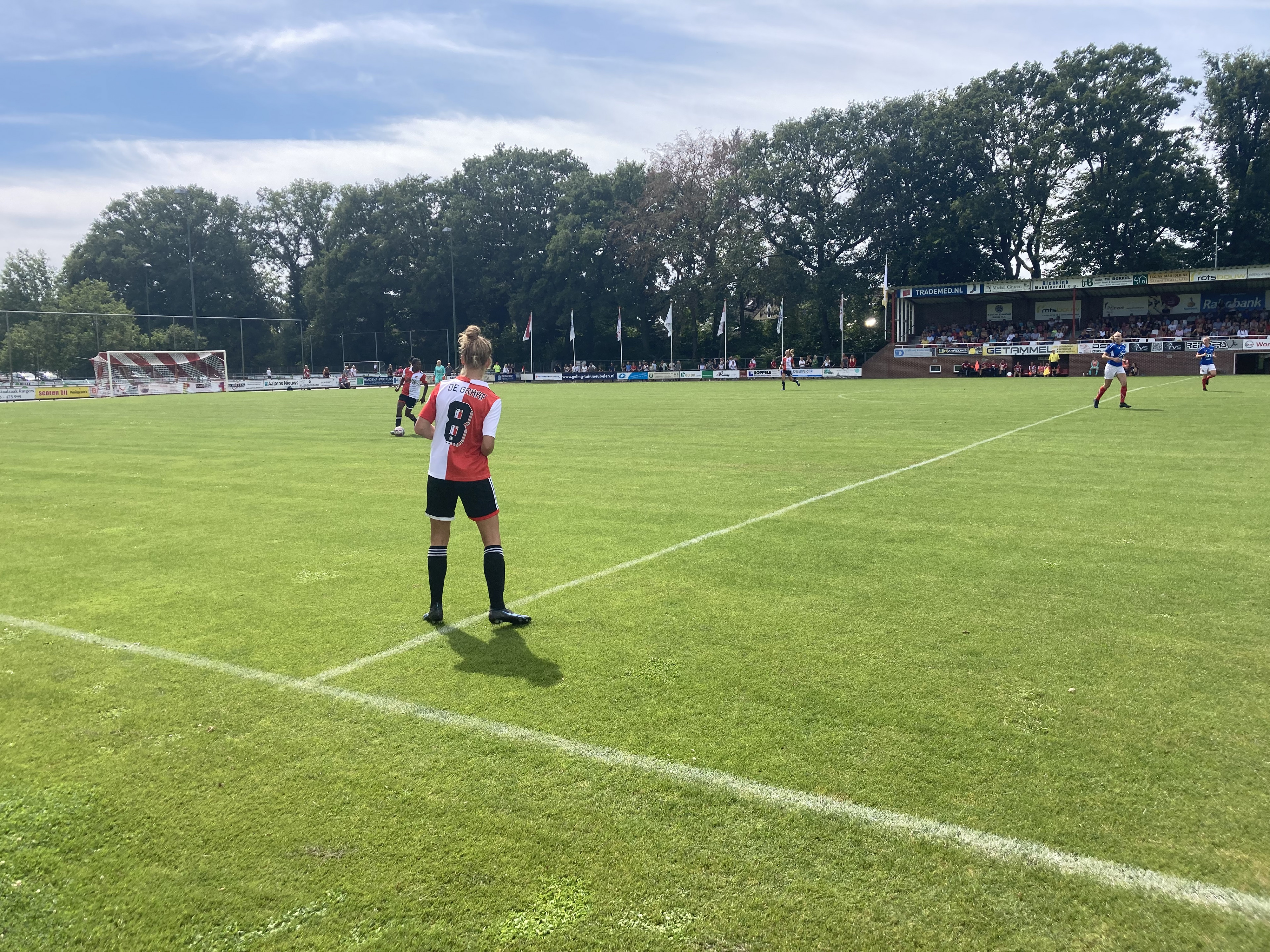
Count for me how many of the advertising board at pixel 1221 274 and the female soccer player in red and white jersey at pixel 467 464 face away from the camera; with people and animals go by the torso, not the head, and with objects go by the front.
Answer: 1

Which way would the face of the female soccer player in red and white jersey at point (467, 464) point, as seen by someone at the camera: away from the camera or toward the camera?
away from the camera

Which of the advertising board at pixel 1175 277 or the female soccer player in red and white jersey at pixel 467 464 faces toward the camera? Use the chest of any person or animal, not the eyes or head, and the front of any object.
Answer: the advertising board

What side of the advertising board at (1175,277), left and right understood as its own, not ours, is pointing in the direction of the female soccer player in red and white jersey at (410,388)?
front

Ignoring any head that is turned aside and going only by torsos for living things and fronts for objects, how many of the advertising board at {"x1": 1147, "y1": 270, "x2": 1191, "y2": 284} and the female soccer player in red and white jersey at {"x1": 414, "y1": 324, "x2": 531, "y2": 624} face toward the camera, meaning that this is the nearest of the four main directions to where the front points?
1

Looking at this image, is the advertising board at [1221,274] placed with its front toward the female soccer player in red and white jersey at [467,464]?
yes

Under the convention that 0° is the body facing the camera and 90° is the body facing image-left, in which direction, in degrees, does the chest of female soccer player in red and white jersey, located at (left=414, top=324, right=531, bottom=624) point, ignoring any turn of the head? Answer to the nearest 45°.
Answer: approximately 180°

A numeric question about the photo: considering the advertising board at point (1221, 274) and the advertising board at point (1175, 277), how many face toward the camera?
2

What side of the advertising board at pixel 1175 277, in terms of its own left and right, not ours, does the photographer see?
front

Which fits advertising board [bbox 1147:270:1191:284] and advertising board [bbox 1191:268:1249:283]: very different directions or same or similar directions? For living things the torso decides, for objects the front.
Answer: same or similar directions

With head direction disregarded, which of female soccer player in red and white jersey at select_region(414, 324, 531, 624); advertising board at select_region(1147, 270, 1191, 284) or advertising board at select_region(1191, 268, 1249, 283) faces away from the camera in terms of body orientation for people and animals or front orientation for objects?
the female soccer player in red and white jersey

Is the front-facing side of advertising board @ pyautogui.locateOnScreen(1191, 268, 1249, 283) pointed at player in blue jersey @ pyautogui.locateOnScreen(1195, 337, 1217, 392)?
yes

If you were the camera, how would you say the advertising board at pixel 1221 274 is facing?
facing the viewer
